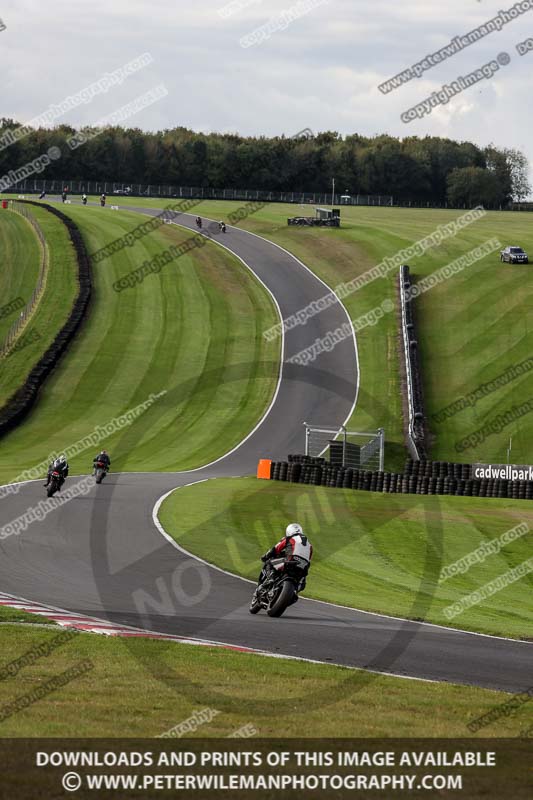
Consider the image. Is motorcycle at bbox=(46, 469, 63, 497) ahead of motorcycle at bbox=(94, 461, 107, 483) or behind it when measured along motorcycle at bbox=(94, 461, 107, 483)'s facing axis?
behind

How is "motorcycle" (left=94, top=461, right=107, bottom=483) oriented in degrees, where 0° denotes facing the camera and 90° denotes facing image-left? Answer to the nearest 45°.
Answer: approximately 180°

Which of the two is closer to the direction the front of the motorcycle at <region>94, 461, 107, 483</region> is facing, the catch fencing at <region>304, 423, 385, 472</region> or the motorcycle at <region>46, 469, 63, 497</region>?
the catch fencing

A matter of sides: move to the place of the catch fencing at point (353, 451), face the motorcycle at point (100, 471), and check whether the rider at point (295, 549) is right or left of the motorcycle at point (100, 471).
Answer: left
